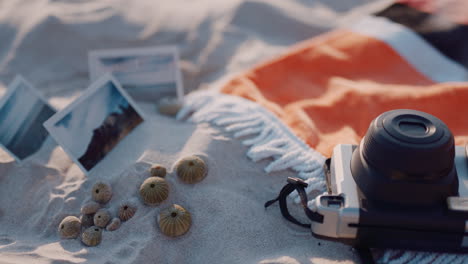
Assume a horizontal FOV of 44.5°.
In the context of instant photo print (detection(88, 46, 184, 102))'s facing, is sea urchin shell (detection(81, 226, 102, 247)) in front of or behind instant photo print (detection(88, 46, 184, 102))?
in front

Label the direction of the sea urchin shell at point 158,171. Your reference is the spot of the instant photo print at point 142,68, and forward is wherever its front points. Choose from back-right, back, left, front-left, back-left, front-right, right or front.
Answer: front

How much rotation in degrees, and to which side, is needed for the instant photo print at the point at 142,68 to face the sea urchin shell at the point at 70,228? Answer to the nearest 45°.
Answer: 0° — it already faces it

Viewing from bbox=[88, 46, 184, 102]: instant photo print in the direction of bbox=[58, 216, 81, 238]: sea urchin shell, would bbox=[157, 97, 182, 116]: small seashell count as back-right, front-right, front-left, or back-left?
front-left

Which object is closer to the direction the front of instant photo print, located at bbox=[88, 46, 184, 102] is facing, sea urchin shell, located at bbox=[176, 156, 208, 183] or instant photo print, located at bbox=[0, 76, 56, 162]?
the sea urchin shell

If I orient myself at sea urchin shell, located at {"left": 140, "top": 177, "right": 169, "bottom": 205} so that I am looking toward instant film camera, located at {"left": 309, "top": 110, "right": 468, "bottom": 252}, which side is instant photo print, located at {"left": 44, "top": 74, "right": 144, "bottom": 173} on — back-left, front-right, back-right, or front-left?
back-left

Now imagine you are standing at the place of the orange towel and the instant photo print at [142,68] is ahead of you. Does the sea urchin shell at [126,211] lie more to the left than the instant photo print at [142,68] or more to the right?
left

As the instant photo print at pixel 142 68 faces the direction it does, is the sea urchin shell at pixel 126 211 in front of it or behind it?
in front

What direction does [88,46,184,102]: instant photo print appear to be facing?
toward the camera

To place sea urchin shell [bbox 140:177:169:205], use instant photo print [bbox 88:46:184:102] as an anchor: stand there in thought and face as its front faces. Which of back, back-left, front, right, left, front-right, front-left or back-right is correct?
front

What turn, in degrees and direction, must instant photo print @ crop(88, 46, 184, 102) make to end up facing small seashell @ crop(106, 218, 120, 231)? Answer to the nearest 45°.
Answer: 0° — it already faces it

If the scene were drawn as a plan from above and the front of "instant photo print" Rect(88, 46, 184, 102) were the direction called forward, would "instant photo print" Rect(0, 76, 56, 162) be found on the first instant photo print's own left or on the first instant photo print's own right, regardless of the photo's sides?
on the first instant photo print's own right
